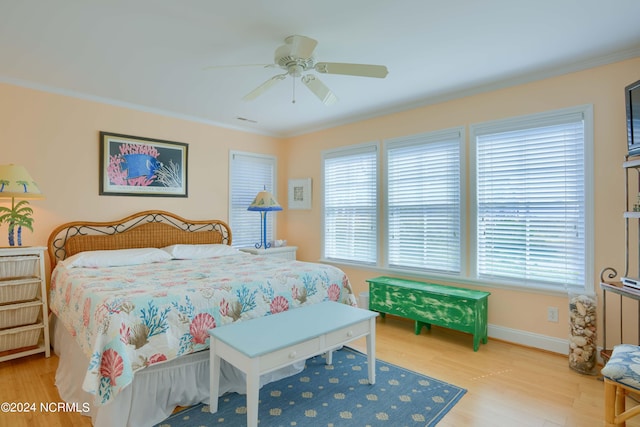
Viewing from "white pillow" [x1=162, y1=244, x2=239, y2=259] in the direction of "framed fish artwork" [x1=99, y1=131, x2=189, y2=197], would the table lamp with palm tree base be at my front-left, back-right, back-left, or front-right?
front-left

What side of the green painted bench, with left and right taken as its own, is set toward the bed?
front

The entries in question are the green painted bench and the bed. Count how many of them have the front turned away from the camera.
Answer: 0

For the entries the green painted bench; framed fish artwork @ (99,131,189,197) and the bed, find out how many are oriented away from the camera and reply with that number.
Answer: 0

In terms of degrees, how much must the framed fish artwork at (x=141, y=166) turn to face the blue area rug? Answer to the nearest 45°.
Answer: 0° — it already faces it

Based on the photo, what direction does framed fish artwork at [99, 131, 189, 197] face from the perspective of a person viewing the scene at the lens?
facing the viewer and to the right of the viewer

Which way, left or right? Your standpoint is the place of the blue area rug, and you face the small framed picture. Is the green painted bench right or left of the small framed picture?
right

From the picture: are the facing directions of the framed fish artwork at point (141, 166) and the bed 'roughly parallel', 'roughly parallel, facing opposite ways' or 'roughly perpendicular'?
roughly parallel

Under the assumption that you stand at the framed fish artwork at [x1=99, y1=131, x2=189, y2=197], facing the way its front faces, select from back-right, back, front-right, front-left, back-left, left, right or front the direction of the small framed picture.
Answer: front-left

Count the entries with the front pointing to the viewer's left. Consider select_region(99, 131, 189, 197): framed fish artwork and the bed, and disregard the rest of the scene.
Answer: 0

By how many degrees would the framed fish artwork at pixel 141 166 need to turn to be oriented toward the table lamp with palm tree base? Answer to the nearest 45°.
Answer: approximately 90° to its right

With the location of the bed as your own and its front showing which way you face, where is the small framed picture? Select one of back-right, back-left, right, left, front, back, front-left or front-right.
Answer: left

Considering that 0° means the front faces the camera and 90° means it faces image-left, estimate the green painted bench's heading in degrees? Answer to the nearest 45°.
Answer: approximately 45°
